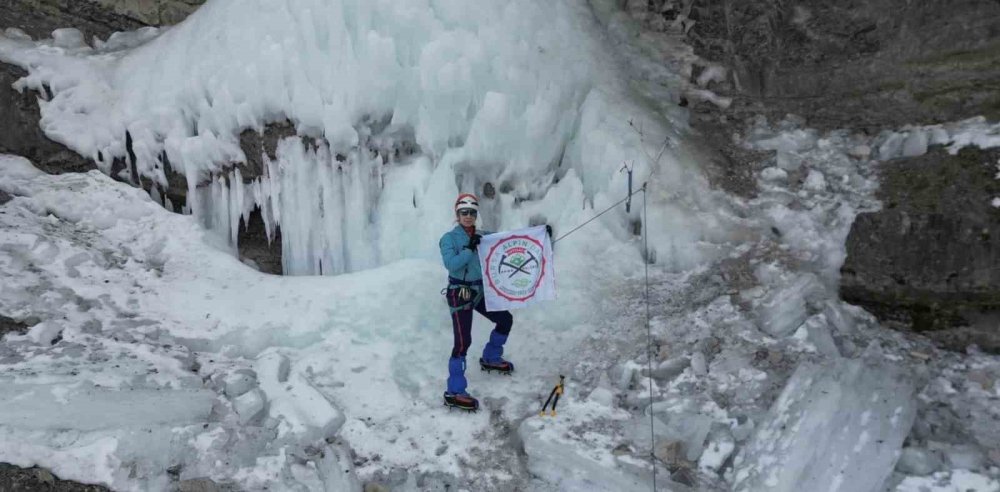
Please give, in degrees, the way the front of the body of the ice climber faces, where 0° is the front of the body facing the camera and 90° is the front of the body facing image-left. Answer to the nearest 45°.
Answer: approximately 315°

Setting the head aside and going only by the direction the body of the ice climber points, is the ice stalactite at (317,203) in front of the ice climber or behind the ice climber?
behind

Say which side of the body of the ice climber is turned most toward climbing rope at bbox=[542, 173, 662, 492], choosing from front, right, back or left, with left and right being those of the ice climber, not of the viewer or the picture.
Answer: left

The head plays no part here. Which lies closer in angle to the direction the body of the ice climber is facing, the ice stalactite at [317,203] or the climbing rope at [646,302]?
the climbing rope
